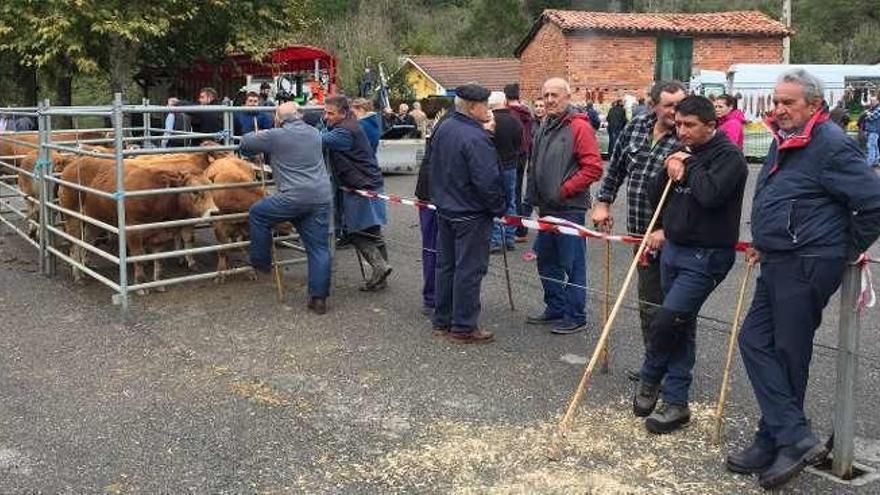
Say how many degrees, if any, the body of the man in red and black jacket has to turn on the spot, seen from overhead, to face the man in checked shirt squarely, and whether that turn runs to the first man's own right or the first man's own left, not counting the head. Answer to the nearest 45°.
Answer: approximately 45° to the first man's own left

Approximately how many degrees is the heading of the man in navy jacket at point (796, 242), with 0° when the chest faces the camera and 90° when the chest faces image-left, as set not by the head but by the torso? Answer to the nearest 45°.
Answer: approximately 45°

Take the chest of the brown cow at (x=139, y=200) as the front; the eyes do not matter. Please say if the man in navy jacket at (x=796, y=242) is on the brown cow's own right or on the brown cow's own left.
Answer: on the brown cow's own right

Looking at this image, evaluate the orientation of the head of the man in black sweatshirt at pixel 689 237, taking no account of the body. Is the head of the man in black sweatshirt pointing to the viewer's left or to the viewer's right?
to the viewer's left

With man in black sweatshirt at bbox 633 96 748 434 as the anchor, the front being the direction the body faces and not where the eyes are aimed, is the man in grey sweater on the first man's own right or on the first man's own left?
on the first man's own right

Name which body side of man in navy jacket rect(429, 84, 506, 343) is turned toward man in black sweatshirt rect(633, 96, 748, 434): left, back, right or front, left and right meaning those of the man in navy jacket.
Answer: right

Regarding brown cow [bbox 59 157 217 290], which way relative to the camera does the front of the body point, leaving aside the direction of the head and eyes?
to the viewer's right

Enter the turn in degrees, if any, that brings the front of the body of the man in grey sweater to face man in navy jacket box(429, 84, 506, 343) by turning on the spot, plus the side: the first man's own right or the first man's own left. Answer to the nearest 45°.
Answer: approximately 180°

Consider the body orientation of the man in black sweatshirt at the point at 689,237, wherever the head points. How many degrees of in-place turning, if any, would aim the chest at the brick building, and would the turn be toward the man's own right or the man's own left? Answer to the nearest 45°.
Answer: approximately 135° to the man's own right

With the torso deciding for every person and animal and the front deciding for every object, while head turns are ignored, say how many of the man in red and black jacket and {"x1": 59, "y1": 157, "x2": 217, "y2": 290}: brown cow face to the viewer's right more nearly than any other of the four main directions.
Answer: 1

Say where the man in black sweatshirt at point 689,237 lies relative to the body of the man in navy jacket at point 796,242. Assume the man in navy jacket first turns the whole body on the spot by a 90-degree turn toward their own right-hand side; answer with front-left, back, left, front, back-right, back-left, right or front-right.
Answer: front

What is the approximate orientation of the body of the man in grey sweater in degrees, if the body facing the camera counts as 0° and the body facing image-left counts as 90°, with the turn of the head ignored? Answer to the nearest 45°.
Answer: approximately 135°

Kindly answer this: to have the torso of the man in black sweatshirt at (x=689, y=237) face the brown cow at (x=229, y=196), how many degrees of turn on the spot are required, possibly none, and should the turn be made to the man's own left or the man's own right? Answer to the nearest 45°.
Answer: approximately 90° to the man's own right

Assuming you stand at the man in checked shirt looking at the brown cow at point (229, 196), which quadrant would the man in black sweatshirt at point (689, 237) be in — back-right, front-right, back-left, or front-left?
back-left

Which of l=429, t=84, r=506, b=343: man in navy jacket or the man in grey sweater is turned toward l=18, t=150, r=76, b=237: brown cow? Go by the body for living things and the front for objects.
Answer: the man in grey sweater

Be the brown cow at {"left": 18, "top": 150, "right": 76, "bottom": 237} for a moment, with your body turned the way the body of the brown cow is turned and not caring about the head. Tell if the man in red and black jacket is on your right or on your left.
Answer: on your right

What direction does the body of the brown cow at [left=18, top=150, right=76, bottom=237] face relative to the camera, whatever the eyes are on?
to the viewer's right
